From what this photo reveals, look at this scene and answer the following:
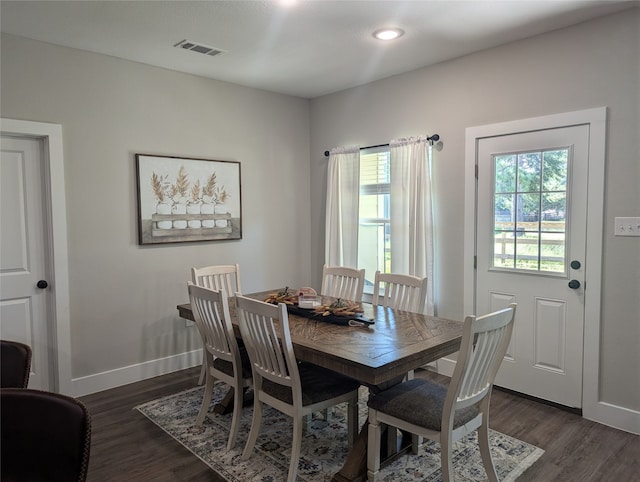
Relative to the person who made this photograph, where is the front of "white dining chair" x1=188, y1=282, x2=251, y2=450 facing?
facing away from the viewer and to the right of the viewer

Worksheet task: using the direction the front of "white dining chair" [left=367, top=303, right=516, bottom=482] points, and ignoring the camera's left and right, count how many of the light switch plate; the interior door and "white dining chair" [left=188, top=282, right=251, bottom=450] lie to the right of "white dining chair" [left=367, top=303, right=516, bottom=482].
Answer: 1

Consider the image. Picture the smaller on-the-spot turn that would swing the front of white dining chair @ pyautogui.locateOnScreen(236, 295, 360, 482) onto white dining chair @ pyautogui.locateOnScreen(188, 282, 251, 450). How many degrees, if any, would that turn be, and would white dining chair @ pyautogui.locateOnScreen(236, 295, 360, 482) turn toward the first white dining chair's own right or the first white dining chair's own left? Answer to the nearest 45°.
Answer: approximately 90° to the first white dining chair's own left

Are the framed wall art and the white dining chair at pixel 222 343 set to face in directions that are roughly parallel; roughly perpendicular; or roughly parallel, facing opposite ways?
roughly perpendicular

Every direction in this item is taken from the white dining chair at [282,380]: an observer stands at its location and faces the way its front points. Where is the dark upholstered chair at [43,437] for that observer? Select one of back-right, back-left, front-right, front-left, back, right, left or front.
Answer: back

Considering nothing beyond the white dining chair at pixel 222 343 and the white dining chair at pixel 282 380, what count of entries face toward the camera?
0

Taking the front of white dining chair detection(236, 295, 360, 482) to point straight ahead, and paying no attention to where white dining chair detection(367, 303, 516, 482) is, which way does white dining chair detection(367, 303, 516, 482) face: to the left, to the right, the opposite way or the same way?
to the left

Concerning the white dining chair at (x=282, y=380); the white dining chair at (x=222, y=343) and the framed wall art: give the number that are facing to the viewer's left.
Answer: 0

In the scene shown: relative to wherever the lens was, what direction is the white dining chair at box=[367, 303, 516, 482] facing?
facing away from the viewer and to the left of the viewer

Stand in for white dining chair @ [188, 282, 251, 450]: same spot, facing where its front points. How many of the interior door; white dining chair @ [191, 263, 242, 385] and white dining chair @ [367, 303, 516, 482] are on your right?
1

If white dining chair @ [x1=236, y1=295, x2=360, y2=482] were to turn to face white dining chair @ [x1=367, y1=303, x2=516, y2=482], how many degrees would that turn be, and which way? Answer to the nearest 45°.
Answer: approximately 45° to its right

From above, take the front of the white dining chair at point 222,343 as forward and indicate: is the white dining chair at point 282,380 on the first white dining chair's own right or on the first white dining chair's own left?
on the first white dining chair's own right

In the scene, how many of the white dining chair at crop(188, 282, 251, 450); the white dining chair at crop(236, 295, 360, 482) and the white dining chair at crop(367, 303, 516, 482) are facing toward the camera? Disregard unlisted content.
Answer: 0

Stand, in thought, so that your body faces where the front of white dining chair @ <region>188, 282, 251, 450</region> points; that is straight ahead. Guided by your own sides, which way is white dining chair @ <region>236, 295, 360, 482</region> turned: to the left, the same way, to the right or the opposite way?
the same way

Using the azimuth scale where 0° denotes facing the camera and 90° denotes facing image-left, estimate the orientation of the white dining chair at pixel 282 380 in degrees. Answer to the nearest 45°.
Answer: approximately 225°

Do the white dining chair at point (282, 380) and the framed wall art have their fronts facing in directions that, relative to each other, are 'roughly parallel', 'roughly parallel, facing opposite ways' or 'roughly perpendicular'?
roughly perpendicular

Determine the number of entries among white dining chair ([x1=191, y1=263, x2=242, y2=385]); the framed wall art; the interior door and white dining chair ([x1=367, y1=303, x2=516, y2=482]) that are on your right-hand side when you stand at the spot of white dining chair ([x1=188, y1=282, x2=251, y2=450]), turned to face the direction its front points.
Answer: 1

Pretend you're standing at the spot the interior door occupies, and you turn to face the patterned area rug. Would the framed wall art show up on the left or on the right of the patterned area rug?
left

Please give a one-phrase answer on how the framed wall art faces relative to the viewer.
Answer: facing the viewer and to the right of the viewer
